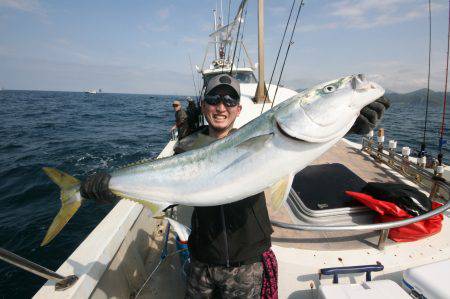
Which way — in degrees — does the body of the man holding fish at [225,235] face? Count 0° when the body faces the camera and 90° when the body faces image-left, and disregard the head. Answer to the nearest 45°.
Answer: approximately 0°

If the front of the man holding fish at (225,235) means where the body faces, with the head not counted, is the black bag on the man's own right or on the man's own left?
on the man's own left
